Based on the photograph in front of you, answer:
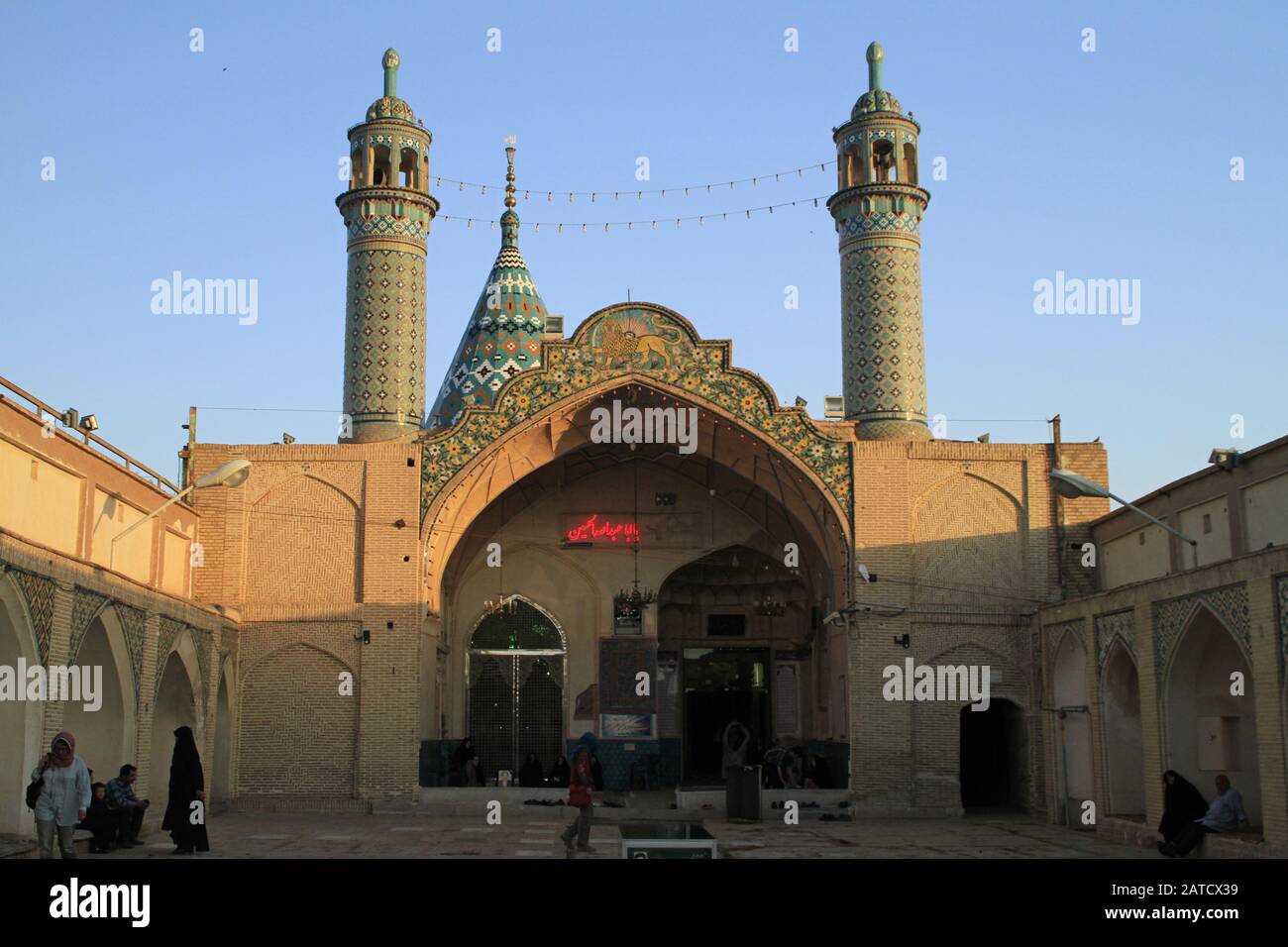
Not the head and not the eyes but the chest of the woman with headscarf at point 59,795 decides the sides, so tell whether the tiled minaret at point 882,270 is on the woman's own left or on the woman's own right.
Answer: on the woman's own left

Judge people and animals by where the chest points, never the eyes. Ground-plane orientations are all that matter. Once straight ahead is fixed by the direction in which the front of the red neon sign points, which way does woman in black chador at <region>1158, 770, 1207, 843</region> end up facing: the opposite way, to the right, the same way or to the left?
to the right

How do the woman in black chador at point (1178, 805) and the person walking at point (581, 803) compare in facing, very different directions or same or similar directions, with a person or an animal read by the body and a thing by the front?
very different directions

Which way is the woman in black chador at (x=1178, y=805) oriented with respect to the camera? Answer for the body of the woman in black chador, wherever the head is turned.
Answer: to the viewer's left

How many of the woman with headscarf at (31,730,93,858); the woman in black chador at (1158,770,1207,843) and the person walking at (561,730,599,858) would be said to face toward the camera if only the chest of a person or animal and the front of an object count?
1

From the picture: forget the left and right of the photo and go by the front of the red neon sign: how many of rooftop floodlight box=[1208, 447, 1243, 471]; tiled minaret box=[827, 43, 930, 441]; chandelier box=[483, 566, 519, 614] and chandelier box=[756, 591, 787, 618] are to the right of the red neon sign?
1

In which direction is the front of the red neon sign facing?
toward the camera

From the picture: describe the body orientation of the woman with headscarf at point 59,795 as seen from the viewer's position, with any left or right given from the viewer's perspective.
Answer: facing the viewer
